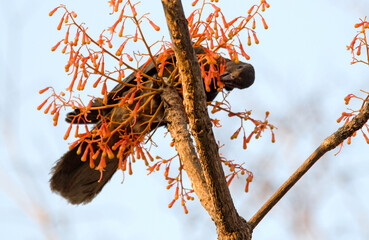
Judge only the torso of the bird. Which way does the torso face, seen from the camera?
to the viewer's right

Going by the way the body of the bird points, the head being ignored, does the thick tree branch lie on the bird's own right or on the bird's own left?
on the bird's own right

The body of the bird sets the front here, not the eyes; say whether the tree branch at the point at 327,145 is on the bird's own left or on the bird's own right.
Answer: on the bird's own right
